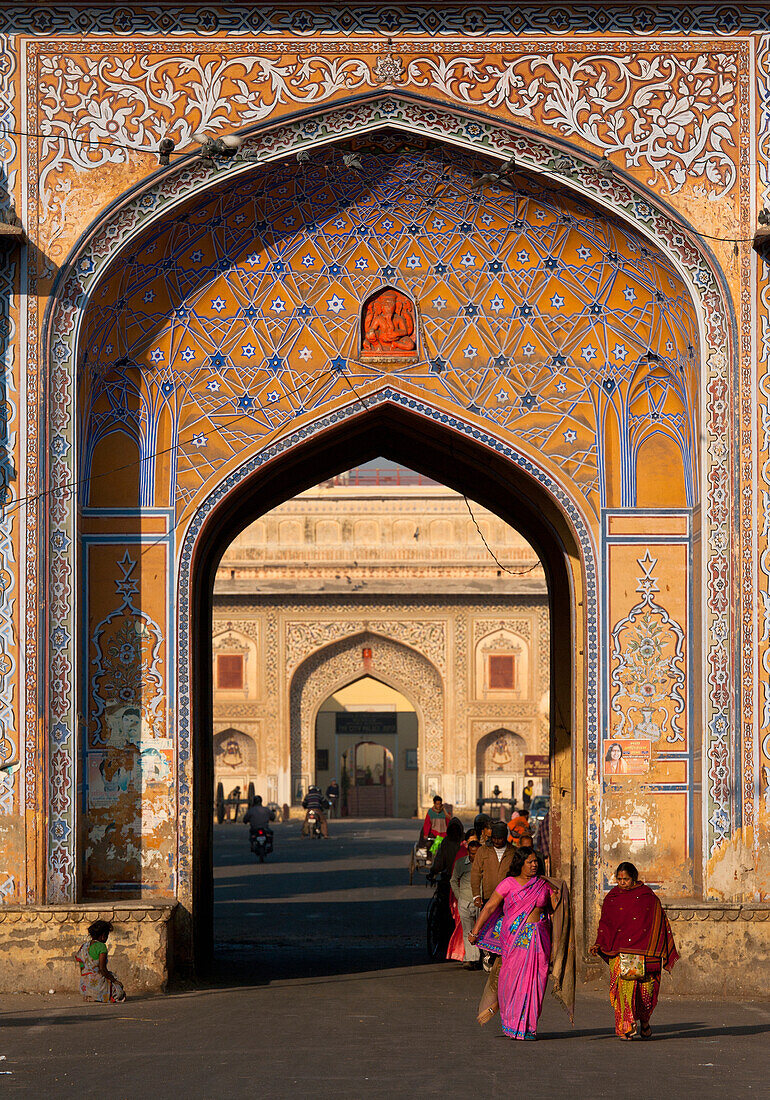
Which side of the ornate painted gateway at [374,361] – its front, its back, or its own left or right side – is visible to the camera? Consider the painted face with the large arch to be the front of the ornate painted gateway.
front

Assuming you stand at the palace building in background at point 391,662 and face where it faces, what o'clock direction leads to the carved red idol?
The carved red idol is roughly at 12 o'clock from the palace building in background.

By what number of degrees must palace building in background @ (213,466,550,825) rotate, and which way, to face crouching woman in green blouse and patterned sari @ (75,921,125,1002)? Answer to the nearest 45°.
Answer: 0° — it already faces them

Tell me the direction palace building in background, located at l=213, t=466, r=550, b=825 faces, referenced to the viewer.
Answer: facing the viewer

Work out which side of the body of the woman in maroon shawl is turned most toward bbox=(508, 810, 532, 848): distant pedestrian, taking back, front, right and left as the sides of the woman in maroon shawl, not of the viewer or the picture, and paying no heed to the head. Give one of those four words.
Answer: back

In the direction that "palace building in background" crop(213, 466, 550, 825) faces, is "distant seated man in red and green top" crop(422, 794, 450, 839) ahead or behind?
ahead

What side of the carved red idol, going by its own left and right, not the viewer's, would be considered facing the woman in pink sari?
front

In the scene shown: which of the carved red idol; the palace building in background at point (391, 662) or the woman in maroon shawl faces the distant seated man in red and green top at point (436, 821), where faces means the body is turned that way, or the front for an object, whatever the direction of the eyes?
the palace building in background

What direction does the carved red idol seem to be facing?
toward the camera

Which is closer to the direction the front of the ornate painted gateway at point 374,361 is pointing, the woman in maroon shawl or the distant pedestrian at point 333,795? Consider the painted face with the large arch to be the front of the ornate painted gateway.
the woman in maroon shawl

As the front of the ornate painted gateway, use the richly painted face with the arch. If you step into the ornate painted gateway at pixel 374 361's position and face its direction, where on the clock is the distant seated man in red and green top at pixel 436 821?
The distant seated man in red and green top is roughly at 6 o'clock from the ornate painted gateway.

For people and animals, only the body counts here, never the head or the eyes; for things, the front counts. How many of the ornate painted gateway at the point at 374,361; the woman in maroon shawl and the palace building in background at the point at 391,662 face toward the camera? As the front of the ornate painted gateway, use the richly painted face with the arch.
3
